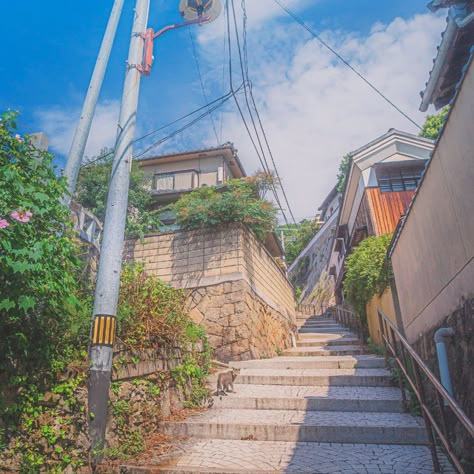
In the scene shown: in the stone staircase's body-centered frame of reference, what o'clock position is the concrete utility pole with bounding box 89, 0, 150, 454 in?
The concrete utility pole is roughly at 2 o'clock from the stone staircase.

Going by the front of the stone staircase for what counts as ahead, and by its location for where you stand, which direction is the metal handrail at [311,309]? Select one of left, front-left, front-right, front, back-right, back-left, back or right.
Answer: back

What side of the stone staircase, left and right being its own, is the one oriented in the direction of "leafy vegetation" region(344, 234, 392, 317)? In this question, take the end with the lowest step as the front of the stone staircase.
back

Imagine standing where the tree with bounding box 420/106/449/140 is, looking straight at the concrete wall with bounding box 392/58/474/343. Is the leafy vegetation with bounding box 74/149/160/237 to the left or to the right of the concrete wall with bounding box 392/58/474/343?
right

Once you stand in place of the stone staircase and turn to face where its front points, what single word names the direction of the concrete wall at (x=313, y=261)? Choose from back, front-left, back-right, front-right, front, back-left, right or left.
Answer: back

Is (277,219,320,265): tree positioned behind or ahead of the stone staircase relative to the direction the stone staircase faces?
behind

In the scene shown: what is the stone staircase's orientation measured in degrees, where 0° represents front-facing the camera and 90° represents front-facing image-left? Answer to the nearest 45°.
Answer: approximately 0°

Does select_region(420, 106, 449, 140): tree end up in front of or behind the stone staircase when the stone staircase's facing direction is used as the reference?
behind

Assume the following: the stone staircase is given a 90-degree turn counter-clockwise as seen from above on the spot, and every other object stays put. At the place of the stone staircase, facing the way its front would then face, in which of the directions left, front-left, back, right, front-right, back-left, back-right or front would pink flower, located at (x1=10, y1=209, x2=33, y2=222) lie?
back-right
